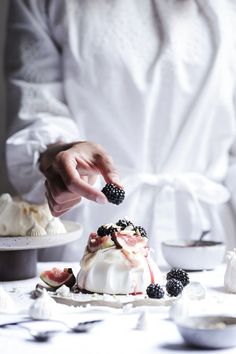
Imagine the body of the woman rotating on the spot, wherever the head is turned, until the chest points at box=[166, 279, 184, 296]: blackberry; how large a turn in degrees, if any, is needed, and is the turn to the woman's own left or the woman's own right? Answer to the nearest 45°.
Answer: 0° — they already face it

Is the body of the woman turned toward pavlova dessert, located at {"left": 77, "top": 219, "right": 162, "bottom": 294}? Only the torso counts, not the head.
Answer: yes

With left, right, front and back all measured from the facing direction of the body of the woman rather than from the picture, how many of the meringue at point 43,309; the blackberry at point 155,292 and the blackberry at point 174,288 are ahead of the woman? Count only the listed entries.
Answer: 3

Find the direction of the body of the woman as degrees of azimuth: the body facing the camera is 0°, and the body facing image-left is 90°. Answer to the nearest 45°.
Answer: approximately 0°

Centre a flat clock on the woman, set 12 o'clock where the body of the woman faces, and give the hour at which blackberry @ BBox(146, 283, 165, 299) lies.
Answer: The blackberry is roughly at 12 o'clock from the woman.

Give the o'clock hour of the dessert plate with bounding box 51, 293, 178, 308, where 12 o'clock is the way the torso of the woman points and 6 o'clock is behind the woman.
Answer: The dessert plate is roughly at 12 o'clock from the woman.

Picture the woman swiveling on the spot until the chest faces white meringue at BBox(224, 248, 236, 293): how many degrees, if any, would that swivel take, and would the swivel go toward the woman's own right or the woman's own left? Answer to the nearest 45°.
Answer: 0° — they already face it

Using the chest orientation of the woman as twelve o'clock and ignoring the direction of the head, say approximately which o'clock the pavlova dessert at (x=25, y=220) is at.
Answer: The pavlova dessert is roughly at 1 o'clock from the woman.
